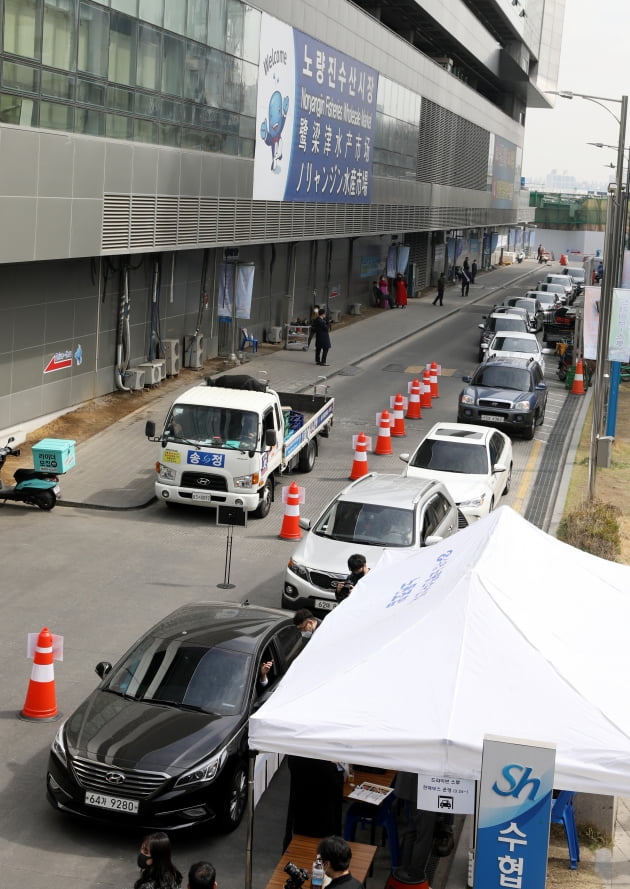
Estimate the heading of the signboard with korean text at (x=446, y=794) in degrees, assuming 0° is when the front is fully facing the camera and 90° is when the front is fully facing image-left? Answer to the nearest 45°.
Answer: approximately 0°

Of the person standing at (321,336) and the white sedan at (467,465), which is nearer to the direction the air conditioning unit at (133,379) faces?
the white sedan

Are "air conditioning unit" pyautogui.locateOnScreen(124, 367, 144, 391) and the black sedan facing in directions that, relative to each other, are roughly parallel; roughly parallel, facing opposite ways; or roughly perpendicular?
roughly perpendicular

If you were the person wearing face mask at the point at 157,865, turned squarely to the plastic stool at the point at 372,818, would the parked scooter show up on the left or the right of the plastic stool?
left

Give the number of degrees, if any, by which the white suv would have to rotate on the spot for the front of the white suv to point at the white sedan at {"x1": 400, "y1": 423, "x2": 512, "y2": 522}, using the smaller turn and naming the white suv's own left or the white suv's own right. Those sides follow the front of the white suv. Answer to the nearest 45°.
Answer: approximately 135° to the white suv's own right

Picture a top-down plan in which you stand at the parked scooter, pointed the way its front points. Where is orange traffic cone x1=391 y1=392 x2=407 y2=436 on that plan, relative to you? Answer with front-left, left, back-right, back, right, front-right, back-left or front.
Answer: back-right

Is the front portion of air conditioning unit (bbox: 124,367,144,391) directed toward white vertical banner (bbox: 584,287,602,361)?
yes

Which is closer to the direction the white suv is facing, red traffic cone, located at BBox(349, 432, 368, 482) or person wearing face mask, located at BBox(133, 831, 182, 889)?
the person wearing face mask

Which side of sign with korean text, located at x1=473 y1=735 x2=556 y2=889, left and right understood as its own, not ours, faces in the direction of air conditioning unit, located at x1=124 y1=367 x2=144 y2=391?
back

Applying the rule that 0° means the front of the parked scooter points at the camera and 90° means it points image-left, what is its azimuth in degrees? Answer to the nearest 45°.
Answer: approximately 90°
